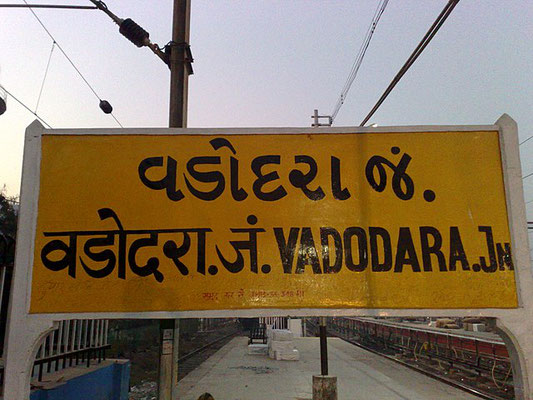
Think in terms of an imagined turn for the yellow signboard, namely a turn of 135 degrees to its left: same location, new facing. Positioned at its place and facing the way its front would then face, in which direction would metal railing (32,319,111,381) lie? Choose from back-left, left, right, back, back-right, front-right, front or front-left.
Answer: left

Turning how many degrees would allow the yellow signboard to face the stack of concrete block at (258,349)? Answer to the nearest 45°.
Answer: approximately 180°

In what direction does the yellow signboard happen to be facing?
toward the camera

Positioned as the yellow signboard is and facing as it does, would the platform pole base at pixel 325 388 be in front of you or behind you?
behind

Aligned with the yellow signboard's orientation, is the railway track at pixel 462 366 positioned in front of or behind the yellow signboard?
behind

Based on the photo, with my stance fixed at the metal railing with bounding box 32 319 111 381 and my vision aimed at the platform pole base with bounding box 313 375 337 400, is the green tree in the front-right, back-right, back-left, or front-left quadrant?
front-left

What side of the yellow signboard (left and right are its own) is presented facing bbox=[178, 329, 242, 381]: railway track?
back

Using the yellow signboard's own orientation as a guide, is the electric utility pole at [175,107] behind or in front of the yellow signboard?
behind

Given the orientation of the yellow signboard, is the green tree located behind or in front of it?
behind
